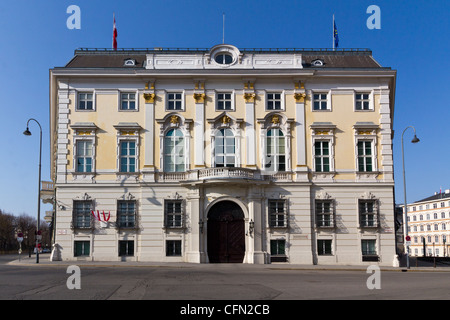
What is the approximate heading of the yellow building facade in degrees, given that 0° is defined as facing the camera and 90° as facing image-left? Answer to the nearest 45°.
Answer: approximately 0°
